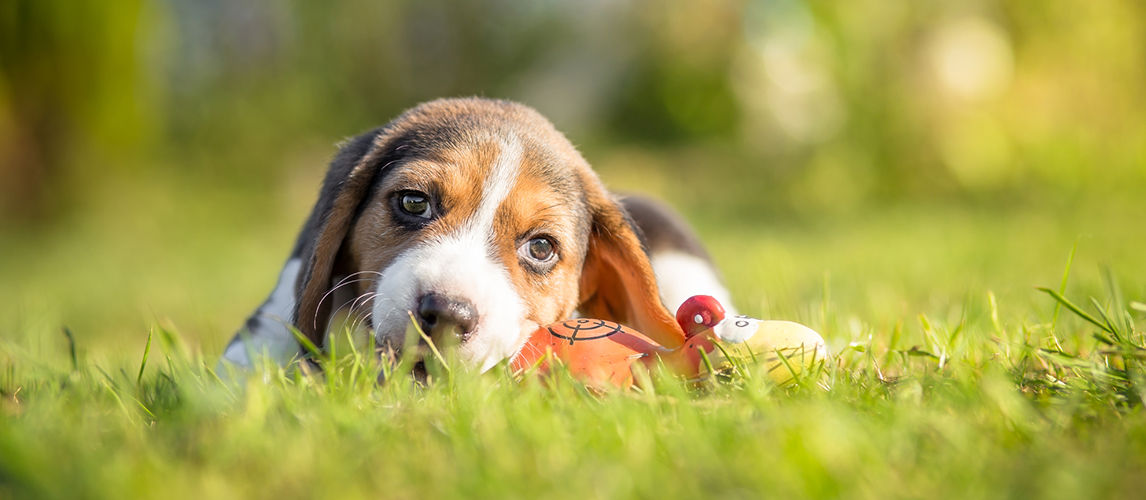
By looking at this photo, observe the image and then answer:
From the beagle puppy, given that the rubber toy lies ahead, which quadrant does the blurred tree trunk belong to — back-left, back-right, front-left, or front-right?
back-left

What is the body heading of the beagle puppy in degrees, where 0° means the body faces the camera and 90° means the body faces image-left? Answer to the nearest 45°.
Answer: approximately 0°

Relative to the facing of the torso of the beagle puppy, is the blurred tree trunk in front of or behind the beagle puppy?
behind

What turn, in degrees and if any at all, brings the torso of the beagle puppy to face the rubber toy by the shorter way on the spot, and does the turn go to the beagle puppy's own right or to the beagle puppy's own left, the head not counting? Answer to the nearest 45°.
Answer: approximately 45° to the beagle puppy's own left

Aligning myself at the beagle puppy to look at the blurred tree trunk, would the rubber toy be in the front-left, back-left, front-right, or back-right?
back-right

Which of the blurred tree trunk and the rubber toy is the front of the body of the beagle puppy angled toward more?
the rubber toy
